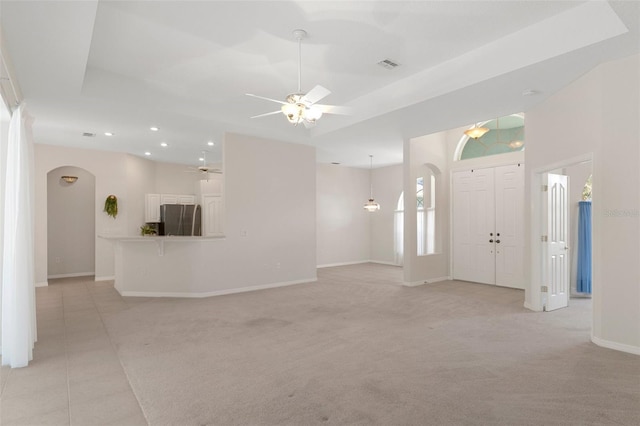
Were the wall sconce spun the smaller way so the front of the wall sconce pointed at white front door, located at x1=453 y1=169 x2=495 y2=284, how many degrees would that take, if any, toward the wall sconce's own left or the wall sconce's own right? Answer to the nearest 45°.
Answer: approximately 45° to the wall sconce's own left

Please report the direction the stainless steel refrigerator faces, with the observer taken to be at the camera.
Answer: facing the viewer

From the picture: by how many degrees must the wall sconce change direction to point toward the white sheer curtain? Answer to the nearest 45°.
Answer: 0° — it already faces it

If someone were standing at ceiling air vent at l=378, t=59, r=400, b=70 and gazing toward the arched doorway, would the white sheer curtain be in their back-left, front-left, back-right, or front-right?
front-left

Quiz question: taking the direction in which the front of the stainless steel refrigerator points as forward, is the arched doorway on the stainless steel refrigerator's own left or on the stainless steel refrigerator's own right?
on the stainless steel refrigerator's own right

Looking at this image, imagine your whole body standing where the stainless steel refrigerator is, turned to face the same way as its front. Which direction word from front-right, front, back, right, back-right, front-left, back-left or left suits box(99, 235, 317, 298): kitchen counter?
front

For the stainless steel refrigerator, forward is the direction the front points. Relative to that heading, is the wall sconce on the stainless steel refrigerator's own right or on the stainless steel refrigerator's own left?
on the stainless steel refrigerator's own right

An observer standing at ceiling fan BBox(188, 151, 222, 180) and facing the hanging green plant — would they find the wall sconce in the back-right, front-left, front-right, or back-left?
front-right

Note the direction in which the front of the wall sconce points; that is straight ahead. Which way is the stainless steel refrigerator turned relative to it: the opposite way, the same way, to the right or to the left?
the same way

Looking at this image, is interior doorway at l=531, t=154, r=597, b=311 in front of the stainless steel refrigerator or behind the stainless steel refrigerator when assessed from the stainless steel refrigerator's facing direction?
in front

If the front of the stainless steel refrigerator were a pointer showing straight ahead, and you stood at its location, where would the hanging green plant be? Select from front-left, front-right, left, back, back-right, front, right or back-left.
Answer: right

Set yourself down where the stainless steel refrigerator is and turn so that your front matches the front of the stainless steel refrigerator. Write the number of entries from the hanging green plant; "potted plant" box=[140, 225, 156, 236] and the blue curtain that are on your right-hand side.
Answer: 2

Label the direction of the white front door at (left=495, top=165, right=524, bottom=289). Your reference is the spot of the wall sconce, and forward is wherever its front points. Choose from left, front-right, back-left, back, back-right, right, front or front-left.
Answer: front-left

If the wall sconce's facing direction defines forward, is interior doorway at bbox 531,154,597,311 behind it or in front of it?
in front

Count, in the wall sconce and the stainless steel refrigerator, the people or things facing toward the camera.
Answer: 2

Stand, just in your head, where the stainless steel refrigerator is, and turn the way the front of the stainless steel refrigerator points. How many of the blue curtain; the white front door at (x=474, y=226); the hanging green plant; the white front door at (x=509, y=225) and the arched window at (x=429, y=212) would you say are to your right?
1

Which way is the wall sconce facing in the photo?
toward the camera

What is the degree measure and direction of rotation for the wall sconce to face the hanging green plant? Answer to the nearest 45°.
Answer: approximately 45° to its left

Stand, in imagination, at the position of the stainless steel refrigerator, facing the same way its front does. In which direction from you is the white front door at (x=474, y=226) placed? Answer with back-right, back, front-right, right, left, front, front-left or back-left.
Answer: front-left
